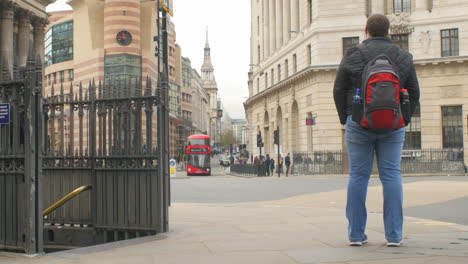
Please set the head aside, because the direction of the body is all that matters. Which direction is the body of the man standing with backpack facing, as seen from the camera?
away from the camera

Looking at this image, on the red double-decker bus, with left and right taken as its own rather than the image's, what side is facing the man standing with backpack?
front

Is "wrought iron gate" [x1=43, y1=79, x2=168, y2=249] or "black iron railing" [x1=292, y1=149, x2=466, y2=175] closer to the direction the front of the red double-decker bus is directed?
the wrought iron gate

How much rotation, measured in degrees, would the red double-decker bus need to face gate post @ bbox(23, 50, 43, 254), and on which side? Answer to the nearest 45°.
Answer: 0° — it already faces it

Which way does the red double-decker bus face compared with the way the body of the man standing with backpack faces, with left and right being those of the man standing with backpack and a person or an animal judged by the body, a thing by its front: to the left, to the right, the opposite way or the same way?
the opposite way

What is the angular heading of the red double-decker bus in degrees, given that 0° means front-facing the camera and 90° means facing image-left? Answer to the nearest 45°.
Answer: approximately 0°

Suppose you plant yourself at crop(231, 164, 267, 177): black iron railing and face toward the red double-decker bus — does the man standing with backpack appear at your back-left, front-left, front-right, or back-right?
back-left

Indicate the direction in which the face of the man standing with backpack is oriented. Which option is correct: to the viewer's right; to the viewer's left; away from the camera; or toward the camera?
away from the camera

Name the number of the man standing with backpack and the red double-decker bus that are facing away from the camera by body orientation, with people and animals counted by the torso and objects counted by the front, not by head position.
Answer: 1

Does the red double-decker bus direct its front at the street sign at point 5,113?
yes

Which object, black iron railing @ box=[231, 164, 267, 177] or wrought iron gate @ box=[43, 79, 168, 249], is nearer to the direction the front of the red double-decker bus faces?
the wrought iron gate

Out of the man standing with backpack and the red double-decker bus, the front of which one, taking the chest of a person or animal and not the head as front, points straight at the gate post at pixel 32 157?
the red double-decker bus

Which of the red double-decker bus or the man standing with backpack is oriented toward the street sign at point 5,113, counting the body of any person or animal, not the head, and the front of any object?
the red double-decker bus
